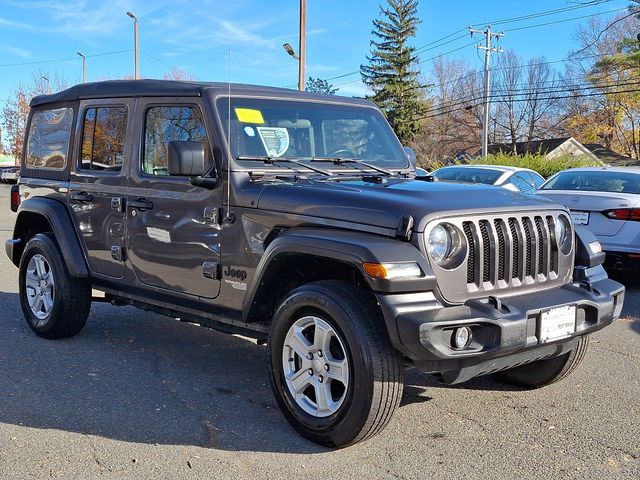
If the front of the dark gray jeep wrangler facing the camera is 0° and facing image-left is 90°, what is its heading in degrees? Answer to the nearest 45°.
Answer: approximately 315°

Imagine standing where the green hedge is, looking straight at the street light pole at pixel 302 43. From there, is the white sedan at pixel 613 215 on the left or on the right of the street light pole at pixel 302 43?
left

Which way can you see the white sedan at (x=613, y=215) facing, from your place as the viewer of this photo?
facing away from the viewer and to the right of the viewer

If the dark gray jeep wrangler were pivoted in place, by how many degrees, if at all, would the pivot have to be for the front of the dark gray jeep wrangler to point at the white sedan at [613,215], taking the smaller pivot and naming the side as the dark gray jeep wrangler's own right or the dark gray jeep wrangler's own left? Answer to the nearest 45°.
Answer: approximately 90° to the dark gray jeep wrangler's own left

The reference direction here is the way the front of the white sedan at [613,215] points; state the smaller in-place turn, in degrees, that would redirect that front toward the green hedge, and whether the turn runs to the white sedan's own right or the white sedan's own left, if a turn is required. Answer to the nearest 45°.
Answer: approximately 45° to the white sedan's own left

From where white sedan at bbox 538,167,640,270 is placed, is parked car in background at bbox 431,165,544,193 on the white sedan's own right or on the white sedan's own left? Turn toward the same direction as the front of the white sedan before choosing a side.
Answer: on the white sedan's own left

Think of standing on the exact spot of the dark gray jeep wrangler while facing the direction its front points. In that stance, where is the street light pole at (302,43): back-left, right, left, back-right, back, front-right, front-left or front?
back-left

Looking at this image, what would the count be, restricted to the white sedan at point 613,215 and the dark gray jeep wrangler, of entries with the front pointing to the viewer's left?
0
